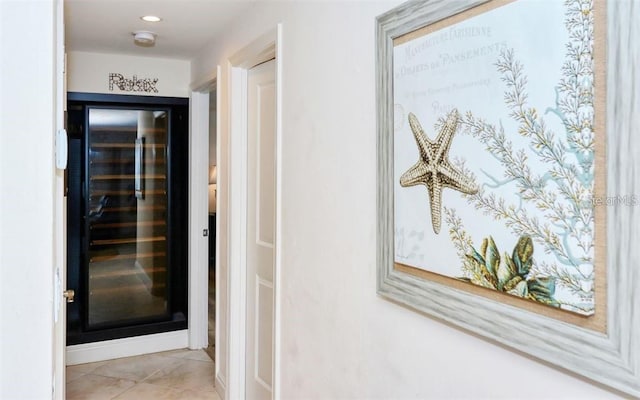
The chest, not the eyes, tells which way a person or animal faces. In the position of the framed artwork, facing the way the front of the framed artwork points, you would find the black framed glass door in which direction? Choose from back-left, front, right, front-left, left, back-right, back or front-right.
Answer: right

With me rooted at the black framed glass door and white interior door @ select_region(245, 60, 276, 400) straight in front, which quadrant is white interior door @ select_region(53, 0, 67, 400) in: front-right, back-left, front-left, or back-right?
front-right

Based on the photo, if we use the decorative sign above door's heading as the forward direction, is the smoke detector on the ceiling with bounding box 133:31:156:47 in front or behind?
in front

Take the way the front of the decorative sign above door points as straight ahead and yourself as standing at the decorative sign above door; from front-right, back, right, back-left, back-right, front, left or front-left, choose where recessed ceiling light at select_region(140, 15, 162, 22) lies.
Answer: front

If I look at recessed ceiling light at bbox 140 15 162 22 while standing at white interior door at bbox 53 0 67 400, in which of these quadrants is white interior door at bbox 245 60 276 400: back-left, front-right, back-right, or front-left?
front-right

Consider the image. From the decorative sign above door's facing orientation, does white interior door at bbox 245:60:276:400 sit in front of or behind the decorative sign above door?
in front

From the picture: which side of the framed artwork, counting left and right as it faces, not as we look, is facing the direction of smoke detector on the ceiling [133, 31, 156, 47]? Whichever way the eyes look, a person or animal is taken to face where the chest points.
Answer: right

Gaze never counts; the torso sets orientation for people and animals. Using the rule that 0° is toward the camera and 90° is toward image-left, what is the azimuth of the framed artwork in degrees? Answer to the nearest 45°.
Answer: approximately 45°

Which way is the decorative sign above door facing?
toward the camera

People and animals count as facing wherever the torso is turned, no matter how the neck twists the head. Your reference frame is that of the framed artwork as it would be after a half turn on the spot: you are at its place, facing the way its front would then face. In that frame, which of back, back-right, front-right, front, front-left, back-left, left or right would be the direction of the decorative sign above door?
left
